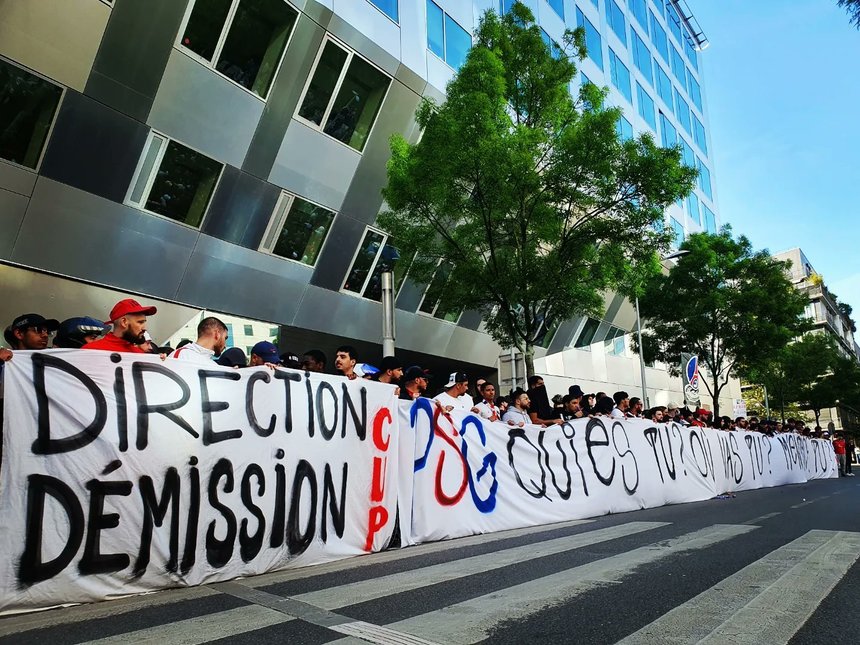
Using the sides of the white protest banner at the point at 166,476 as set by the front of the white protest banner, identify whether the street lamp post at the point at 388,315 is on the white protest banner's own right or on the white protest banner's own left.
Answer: on the white protest banner's own left

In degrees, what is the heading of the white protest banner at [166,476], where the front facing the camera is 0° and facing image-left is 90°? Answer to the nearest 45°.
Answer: approximately 315°

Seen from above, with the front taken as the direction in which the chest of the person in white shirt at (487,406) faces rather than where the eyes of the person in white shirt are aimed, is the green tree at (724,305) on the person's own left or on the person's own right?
on the person's own left

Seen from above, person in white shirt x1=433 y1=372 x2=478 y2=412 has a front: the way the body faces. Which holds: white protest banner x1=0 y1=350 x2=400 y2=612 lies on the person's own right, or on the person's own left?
on the person's own right

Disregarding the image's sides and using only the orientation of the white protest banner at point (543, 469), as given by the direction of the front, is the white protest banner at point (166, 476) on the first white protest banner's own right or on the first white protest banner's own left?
on the first white protest banner's own right

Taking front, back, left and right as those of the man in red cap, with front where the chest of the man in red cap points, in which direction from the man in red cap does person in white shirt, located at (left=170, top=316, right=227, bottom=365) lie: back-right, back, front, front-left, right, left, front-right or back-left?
front-left

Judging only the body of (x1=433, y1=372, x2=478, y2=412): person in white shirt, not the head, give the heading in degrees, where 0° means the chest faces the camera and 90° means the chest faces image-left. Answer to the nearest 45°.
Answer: approximately 315°

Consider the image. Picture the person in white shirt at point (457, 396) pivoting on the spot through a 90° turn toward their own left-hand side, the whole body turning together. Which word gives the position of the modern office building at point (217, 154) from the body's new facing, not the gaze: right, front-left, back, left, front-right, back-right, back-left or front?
left

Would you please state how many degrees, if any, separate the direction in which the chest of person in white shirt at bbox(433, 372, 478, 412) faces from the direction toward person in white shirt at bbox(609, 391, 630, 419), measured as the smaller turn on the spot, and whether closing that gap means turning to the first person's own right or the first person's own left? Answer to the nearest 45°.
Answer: approximately 90° to the first person's own left

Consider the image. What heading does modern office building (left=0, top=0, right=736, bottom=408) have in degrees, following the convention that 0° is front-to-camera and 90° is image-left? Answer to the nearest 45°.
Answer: approximately 315°
